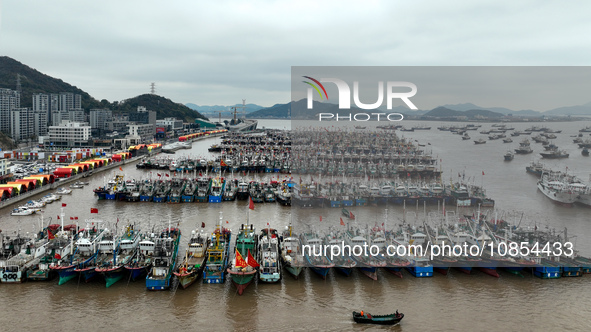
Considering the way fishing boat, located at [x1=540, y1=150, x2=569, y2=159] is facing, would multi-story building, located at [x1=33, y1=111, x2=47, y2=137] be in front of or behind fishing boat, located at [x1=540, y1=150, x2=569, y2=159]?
in front

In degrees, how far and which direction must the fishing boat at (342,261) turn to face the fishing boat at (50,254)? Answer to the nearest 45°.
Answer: approximately 135° to its right

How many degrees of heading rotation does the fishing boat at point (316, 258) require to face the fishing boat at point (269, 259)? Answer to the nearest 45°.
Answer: approximately 135° to its right

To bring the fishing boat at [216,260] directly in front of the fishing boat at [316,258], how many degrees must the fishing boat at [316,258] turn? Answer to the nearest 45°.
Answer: approximately 135° to its right

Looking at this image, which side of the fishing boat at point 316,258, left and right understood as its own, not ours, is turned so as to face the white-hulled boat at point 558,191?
left

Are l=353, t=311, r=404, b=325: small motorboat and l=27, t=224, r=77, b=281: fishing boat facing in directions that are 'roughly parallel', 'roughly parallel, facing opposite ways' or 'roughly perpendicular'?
roughly perpendicular

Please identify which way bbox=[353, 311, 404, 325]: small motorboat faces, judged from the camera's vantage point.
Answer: facing to the right of the viewer

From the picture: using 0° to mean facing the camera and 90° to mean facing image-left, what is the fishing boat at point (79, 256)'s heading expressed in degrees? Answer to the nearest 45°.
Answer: approximately 45°

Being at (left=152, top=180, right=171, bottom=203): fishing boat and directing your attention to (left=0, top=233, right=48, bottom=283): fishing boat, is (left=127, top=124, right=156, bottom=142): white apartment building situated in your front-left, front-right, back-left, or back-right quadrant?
back-right

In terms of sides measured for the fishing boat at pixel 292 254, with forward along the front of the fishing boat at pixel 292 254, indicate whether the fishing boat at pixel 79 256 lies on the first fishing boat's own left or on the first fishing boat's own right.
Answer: on the first fishing boat's own right
